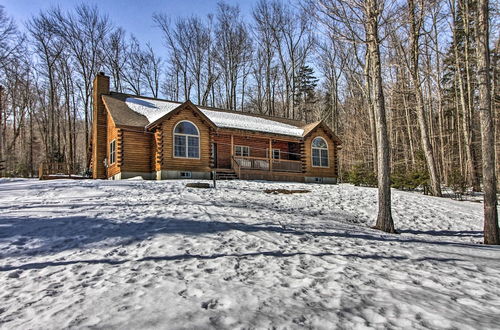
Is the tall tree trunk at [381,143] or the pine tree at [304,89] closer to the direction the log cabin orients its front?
the tall tree trunk

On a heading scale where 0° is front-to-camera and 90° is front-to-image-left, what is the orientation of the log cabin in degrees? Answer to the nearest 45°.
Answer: approximately 315°

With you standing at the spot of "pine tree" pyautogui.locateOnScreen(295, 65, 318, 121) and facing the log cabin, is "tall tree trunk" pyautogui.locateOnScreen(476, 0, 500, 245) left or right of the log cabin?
left

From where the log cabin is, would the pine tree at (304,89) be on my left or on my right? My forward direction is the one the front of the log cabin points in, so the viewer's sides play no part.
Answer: on my left
